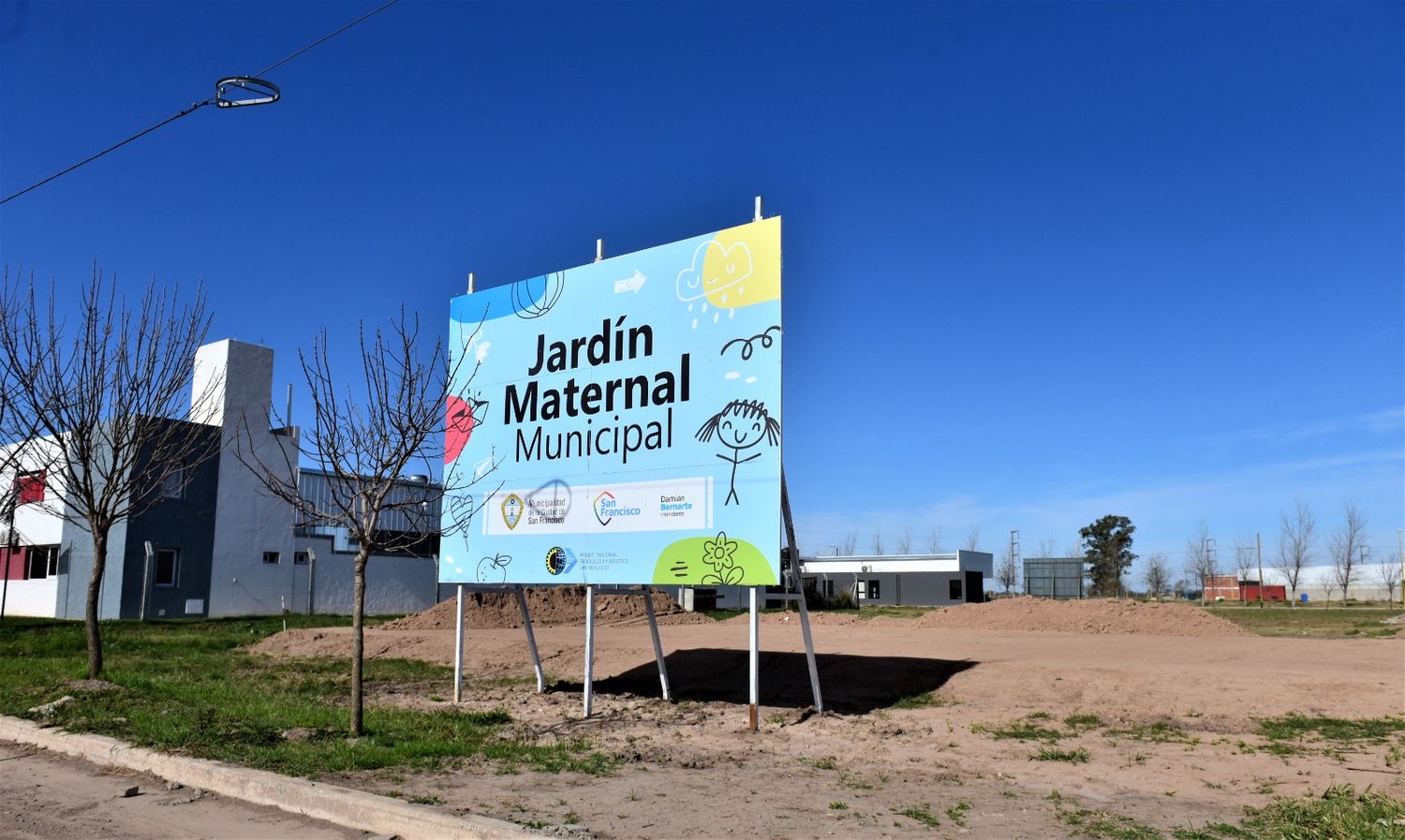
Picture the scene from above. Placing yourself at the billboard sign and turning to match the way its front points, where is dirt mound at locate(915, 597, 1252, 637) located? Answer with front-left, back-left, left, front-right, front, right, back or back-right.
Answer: back

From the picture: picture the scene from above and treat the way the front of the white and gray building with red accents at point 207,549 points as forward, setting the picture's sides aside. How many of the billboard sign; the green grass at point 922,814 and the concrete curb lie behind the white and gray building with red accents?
0

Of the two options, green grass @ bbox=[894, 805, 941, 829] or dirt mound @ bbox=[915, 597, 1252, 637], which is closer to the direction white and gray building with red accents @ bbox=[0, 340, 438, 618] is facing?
the green grass

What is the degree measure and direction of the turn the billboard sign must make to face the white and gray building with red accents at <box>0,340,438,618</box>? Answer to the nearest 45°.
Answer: approximately 90° to its right

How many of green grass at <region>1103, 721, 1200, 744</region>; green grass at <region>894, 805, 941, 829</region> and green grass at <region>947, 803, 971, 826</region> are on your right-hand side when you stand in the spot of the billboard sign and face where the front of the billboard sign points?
0

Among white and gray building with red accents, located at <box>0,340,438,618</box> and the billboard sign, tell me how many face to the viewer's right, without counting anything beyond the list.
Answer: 0

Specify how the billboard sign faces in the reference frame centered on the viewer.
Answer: facing the viewer and to the left of the viewer

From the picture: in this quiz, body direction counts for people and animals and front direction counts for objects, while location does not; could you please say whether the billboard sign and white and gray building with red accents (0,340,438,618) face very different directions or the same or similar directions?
same or similar directions

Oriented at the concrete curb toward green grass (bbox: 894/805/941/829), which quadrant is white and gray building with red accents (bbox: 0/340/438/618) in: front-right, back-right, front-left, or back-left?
back-left

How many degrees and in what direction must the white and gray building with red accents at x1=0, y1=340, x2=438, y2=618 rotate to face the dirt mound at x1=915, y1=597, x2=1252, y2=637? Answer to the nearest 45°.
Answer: approximately 90° to its left

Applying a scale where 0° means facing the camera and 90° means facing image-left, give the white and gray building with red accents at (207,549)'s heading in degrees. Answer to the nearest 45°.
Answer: approximately 45°

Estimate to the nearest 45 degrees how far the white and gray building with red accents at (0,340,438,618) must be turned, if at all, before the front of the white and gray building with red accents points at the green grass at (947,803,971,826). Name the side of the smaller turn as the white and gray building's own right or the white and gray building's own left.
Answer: approximately 45° to the white and gray building's own left

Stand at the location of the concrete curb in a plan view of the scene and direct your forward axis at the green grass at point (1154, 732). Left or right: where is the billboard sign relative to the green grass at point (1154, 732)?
left

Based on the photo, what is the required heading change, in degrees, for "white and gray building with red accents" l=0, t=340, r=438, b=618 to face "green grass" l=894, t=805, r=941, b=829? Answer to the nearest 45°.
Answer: approximately 45° to its left

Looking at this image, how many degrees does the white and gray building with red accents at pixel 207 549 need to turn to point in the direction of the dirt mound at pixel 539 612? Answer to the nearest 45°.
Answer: approximately 90° to its left

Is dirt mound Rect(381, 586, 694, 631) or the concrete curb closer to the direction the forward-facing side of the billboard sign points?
the concrete curb
